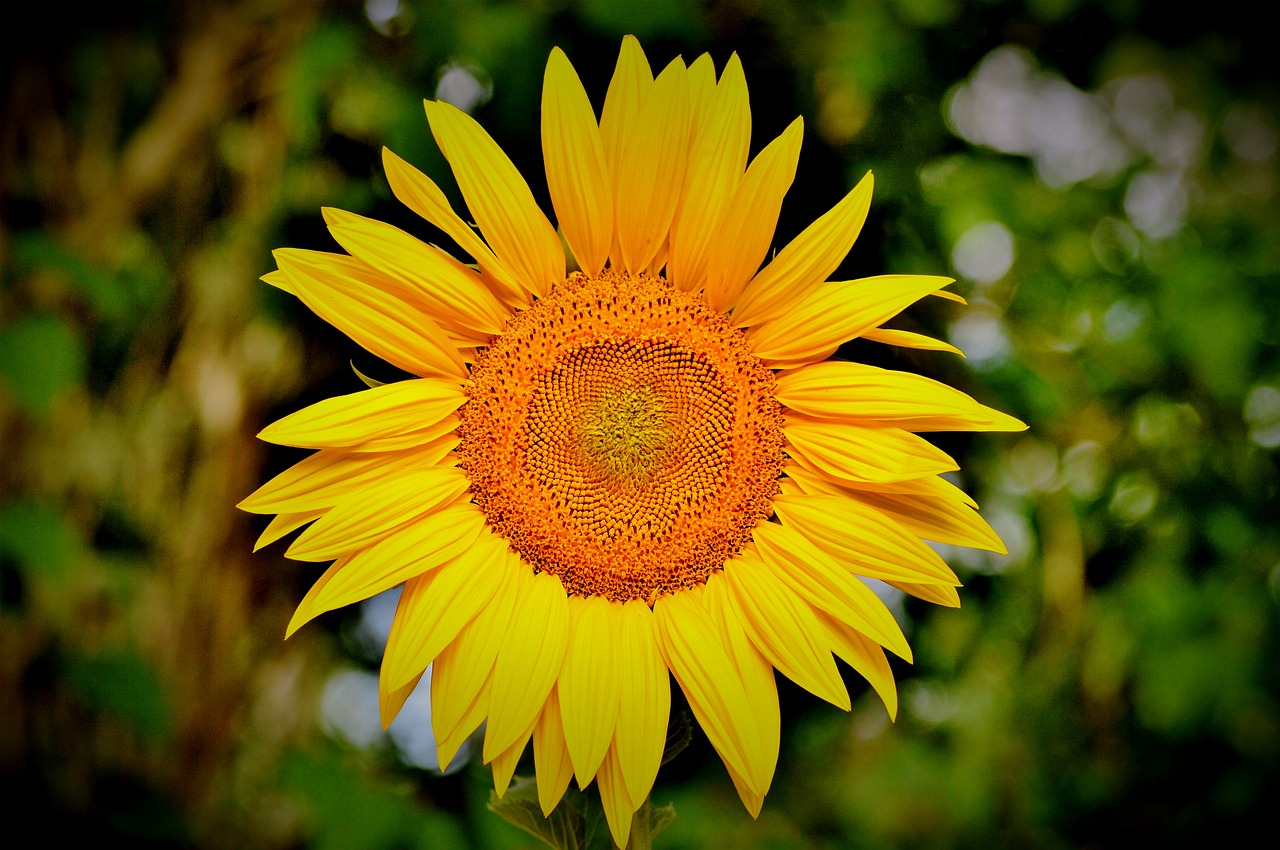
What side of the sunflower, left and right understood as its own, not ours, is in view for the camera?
front
